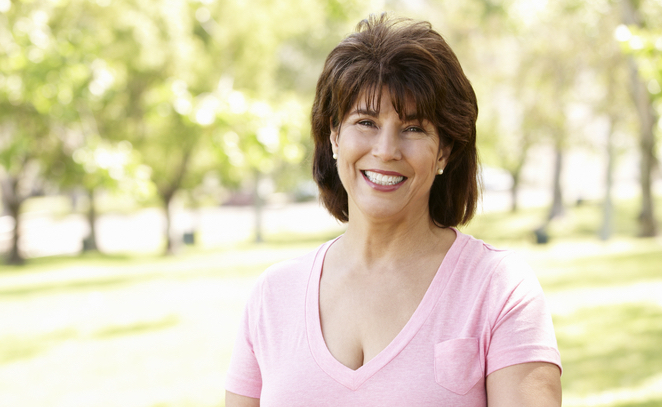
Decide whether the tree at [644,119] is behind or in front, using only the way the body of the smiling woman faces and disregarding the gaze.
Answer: behind

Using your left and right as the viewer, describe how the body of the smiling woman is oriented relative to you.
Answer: facing the viewer
